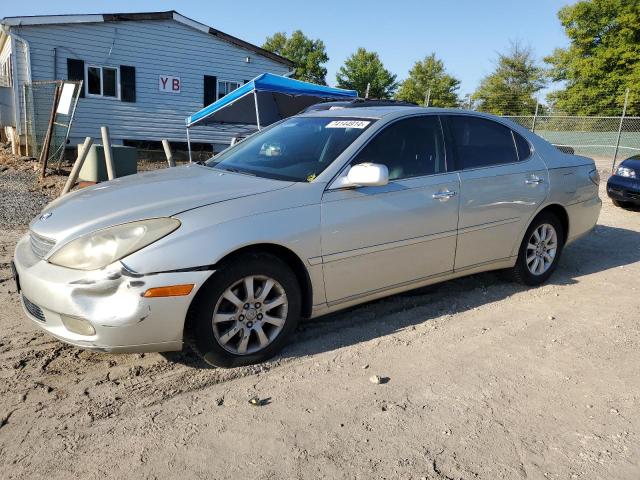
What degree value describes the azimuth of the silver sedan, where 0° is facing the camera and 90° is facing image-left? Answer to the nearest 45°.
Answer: approximately 45°

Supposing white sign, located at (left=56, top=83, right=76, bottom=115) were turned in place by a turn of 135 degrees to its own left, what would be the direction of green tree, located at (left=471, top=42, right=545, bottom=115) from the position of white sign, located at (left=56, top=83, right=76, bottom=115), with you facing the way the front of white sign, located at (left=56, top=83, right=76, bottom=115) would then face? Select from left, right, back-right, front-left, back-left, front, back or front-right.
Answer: front

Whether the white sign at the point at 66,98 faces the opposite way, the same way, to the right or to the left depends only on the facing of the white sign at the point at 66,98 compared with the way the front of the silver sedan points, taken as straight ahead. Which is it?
to the left

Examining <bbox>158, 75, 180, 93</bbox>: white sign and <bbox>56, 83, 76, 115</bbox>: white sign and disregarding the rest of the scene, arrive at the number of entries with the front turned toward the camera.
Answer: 2

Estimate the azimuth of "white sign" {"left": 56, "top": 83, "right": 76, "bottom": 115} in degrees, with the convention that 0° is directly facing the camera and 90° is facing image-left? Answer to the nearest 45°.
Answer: approximately 0°

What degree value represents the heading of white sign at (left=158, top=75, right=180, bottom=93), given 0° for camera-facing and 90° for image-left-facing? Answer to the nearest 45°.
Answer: approximately 0°

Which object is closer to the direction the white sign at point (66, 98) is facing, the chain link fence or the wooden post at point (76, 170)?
the wooden post
